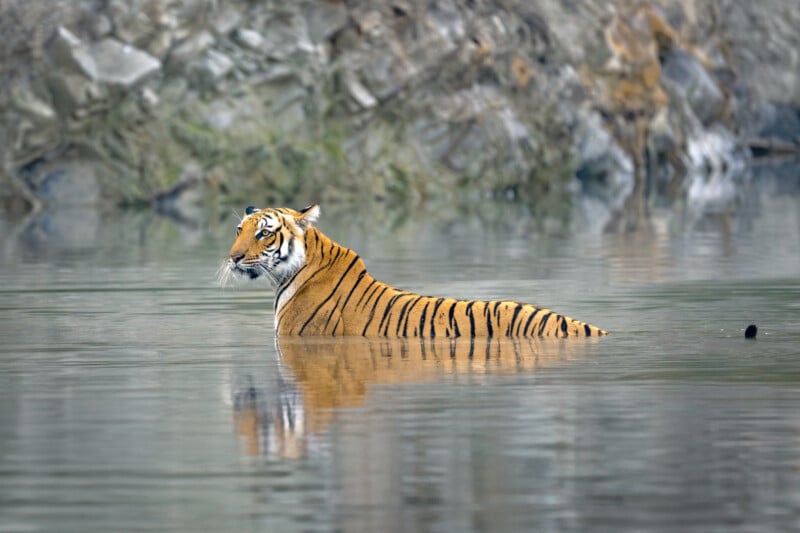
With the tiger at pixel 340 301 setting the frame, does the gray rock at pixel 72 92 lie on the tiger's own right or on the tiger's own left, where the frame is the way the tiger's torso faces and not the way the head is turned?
on the tiger's own right

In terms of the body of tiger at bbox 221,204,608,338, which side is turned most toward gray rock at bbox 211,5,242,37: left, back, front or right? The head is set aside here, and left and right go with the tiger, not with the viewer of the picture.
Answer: right

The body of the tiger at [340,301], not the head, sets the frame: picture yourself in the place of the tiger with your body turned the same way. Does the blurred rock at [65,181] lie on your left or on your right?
on your right

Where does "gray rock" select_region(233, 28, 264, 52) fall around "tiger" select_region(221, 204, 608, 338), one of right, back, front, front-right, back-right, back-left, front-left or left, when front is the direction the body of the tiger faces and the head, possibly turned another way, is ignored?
right

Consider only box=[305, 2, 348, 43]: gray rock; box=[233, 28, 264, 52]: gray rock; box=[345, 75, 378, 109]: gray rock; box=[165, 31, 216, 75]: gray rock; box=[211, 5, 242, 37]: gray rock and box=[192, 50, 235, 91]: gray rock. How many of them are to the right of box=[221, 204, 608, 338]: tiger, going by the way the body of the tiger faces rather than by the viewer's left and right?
6

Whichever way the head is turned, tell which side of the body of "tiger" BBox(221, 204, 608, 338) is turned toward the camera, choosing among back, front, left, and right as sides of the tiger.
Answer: left

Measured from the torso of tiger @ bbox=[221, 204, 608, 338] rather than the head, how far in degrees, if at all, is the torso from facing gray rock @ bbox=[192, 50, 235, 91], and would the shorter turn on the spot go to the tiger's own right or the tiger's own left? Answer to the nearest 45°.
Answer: approximately 90° to the tiger's own right

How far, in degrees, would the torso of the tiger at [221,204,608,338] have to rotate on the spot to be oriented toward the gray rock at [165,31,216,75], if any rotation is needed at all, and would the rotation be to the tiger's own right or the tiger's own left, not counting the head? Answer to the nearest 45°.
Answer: approximately 90° to the tiger's own right

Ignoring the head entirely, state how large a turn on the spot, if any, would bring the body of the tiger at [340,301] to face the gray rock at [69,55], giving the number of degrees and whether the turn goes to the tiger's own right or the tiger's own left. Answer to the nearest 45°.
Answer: approximately 90° to the tiger's own right

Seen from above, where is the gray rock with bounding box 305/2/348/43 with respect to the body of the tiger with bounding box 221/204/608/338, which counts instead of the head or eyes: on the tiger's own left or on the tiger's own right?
on the tiger's own right
